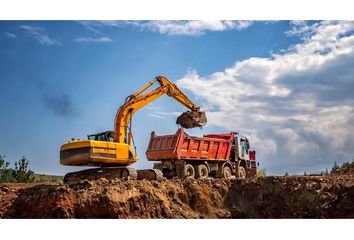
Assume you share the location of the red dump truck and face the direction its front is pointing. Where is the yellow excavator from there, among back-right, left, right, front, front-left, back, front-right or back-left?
back

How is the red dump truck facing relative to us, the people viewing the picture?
facing away from the viewer and to the right of the viewer
